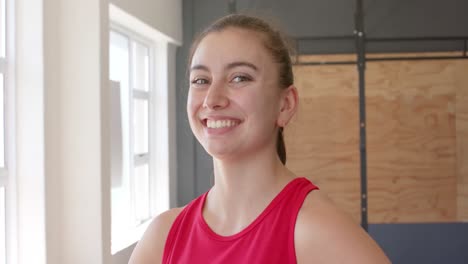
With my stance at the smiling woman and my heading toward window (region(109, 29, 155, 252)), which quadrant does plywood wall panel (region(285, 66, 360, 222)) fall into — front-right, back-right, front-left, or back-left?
front-right

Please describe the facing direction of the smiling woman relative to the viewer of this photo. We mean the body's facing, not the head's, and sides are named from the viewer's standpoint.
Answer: facing the viewer and to the left of the viewer

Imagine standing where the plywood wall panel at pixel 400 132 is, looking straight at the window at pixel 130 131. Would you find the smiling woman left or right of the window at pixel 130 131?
left

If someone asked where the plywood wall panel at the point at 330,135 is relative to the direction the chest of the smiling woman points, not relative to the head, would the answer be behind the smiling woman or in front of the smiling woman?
behind

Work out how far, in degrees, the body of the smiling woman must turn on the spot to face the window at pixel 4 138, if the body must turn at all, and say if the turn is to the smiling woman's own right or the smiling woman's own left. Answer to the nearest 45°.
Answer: approximately 90° to the smiling woman's own right

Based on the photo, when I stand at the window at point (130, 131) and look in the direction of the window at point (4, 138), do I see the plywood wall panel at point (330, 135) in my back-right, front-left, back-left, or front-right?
back-left

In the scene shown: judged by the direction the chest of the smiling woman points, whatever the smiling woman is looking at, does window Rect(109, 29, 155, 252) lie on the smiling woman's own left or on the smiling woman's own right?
on the smiling woman's own right

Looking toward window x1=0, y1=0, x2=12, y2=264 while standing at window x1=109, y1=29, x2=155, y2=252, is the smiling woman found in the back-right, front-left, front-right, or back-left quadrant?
front-left
